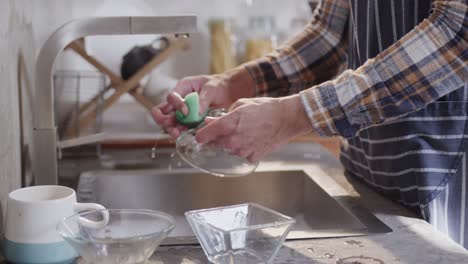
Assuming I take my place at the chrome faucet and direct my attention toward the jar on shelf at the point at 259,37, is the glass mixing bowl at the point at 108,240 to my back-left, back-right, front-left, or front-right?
back-right

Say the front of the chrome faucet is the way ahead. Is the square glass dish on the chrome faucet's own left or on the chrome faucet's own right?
on the chrome faucet's own right

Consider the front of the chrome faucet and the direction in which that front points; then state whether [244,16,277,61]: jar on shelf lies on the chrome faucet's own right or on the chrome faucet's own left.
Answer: on the chrome faucet's own left

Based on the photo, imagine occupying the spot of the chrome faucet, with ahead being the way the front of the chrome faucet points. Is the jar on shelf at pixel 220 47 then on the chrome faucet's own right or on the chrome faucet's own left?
on the chrome faucet's own left

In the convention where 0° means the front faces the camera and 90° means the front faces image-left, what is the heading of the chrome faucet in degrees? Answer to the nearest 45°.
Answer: approximately 270°
